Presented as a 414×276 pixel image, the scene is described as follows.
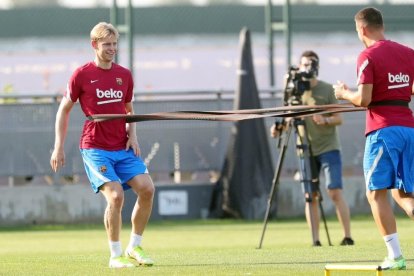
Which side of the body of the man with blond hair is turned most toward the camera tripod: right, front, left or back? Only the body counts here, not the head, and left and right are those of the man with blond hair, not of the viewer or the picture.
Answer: left

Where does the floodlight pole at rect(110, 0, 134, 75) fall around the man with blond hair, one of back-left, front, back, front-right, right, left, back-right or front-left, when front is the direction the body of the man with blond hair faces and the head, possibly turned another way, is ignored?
back-left

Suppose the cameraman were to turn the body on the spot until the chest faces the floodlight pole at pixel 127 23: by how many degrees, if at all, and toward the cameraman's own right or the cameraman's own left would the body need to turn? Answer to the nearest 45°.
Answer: approximately 90° to the cameraman's own right

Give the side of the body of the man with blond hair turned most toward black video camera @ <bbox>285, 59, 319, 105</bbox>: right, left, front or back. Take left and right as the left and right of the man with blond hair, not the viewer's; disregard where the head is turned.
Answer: left

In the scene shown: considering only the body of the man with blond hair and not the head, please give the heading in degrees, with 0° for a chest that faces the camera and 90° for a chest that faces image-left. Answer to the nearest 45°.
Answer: approximately 315°

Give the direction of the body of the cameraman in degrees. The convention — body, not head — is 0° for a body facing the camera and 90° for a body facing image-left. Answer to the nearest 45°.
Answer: approximately 45°
